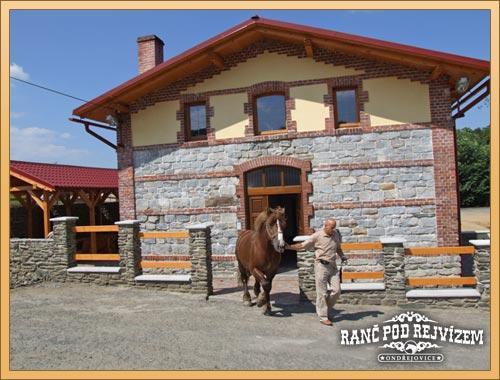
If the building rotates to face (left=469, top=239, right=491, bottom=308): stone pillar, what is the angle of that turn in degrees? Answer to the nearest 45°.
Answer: approximately 45° to its left

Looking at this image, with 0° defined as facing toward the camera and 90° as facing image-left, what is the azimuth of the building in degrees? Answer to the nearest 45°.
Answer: approximately 0°

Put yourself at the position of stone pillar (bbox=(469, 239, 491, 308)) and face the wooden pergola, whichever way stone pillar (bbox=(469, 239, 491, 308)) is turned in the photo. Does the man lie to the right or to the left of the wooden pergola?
left

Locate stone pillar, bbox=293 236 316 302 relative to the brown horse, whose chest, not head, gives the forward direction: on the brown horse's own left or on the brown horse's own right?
on the brown horse's own left

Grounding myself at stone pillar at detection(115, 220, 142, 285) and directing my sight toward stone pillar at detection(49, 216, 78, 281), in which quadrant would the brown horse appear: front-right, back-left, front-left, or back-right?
back-left

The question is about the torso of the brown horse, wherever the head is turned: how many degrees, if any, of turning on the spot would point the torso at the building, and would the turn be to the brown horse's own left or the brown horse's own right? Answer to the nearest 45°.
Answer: approximately 135° to the brown horse's own left

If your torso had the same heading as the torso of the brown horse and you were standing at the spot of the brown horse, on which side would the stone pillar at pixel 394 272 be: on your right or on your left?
on your left

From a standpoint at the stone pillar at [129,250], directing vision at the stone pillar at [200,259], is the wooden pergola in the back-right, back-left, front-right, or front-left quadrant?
back-left
